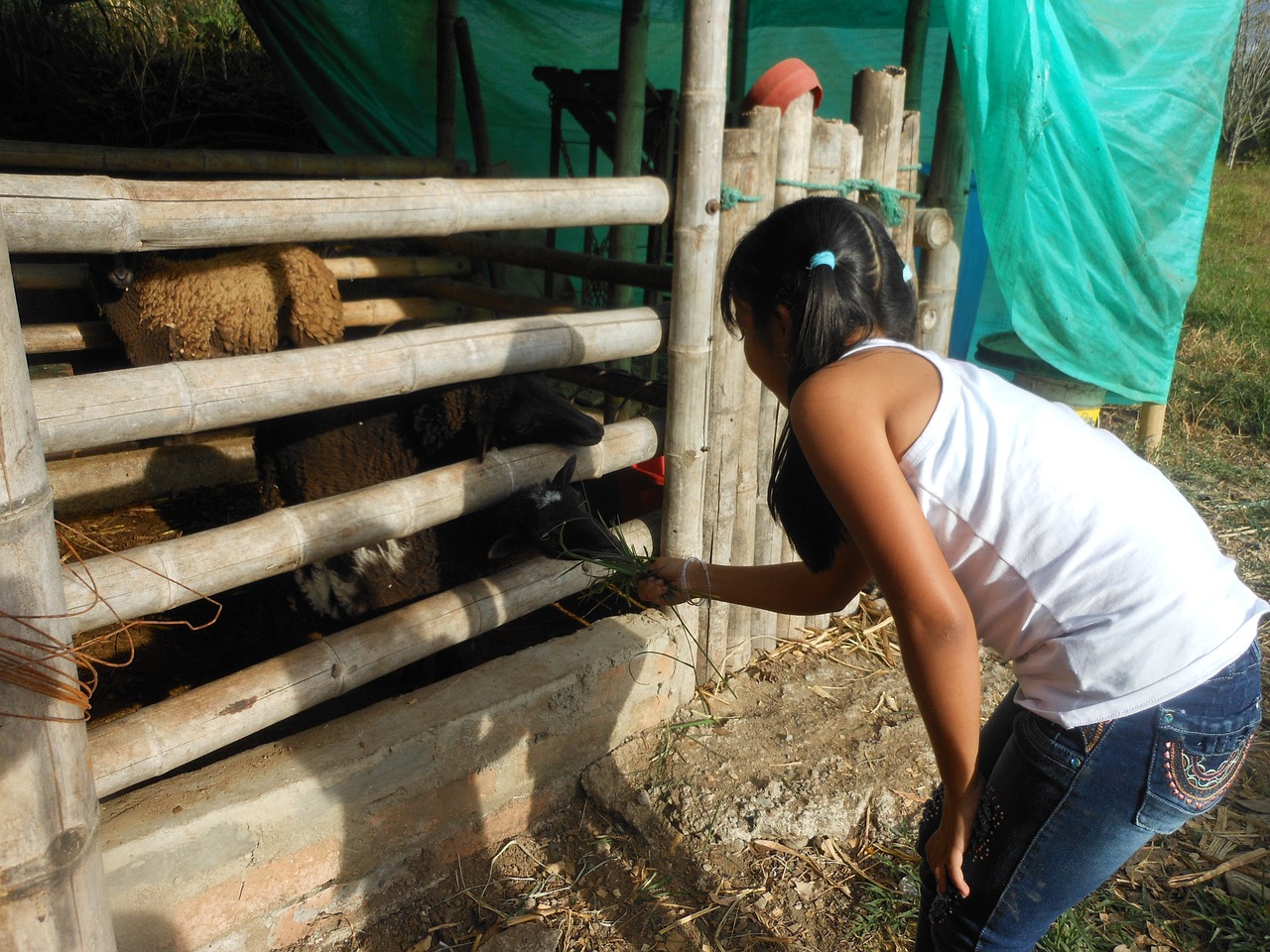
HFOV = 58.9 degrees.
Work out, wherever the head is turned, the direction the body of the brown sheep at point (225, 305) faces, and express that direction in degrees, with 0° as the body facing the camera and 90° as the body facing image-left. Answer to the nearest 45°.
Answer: approximately 90°

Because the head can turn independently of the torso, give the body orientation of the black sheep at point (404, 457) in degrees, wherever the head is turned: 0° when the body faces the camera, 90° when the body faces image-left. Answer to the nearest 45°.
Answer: approximately 270°

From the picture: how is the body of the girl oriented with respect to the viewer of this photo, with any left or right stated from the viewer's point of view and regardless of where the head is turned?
facing away from the viewer and to the left of the viewer

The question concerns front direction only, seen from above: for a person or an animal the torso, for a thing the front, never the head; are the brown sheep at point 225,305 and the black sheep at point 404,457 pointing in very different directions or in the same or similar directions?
very different directions

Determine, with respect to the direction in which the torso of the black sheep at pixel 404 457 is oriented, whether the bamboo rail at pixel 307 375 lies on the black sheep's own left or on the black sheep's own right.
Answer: on the black sheep's own right

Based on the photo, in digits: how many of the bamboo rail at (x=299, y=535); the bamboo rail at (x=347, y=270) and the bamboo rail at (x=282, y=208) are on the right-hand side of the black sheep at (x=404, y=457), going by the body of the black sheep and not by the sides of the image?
2

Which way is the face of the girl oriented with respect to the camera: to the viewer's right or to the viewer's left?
to the viewer's left
